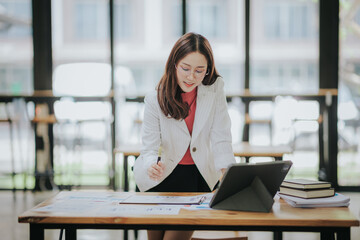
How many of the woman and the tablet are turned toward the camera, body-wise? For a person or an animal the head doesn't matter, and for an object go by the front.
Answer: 1

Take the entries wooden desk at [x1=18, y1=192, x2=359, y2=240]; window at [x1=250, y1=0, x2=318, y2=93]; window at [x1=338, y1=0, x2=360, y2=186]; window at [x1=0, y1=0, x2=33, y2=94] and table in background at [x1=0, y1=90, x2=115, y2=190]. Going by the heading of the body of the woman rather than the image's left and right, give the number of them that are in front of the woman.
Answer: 1

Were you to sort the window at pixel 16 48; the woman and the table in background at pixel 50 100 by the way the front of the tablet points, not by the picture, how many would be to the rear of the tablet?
0

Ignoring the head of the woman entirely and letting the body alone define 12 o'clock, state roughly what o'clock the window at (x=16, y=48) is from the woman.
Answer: The window is roughly at 5 o'clock from the woman.

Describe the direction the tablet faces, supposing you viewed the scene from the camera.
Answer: facing away from the viewer and to the left of the viewer

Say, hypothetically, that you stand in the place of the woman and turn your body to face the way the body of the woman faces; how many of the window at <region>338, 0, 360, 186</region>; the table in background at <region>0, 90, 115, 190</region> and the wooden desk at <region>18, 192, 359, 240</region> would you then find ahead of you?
1

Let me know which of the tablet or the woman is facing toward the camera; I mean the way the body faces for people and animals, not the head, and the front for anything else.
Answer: the woman

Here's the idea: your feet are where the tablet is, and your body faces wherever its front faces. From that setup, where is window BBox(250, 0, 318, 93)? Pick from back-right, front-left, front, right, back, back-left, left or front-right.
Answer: front-right

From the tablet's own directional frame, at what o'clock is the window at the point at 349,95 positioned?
The window is roughly at 2 o'clock from the tablet.

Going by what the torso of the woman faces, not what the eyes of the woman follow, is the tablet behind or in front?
in front

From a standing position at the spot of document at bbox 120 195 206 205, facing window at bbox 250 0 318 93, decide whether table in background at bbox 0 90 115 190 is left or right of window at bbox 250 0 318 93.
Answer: left

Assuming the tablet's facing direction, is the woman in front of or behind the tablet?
in front

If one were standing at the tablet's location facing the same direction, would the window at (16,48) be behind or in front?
in front

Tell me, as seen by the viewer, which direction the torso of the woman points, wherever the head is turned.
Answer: toward the camera

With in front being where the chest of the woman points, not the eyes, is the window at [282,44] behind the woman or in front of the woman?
behind

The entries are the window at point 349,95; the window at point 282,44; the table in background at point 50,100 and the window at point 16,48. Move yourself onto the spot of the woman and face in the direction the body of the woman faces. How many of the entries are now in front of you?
0
